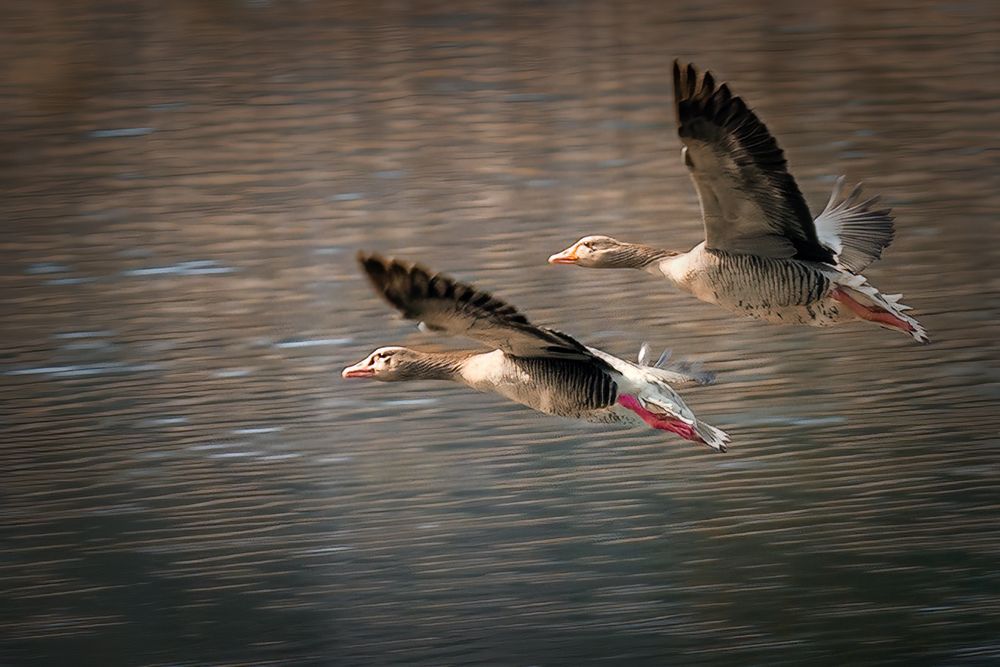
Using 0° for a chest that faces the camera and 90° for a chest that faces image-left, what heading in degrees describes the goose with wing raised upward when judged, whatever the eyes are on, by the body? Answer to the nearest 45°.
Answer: approximately 90°

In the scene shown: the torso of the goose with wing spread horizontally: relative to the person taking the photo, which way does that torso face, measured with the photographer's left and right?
facing to the left of the viewer

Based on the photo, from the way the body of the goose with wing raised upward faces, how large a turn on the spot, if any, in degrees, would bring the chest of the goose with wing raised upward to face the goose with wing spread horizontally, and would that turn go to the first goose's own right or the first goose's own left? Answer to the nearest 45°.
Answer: approximately 45° to the first goose's own left

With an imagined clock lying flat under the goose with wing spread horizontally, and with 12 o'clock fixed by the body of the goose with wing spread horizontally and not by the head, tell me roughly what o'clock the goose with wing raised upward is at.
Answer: The goose with wing raised upward is roughly at 5 o'clock from the goose with wing spread horizontally.

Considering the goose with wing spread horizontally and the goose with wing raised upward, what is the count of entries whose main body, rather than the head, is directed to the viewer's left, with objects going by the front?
2
